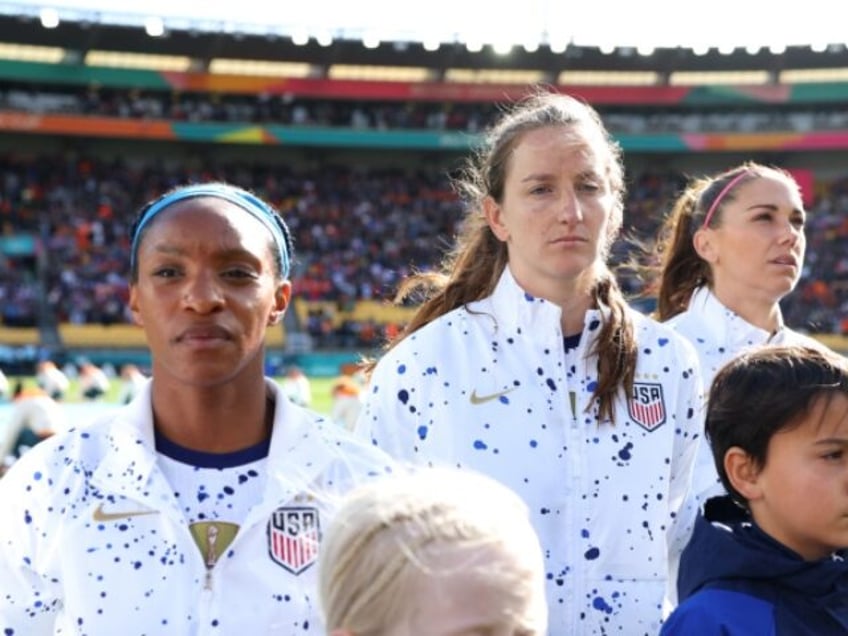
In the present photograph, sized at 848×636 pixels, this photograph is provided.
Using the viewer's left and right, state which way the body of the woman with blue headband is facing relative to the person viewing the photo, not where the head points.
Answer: facing the viewer

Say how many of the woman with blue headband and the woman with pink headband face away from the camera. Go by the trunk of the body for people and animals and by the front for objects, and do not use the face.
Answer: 0

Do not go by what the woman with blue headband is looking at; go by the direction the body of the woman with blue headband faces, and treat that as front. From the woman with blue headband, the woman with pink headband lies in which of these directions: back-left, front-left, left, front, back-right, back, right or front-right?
back-left

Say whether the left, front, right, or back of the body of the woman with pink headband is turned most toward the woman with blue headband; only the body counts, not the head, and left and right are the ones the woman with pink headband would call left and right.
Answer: right

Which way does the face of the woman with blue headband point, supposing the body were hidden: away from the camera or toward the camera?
toward the camera

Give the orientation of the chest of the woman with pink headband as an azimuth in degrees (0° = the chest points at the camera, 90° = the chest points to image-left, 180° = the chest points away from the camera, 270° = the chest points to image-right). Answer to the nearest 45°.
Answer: approximately 315°

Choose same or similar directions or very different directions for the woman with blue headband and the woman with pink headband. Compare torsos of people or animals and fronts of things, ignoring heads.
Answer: same or similar directions
